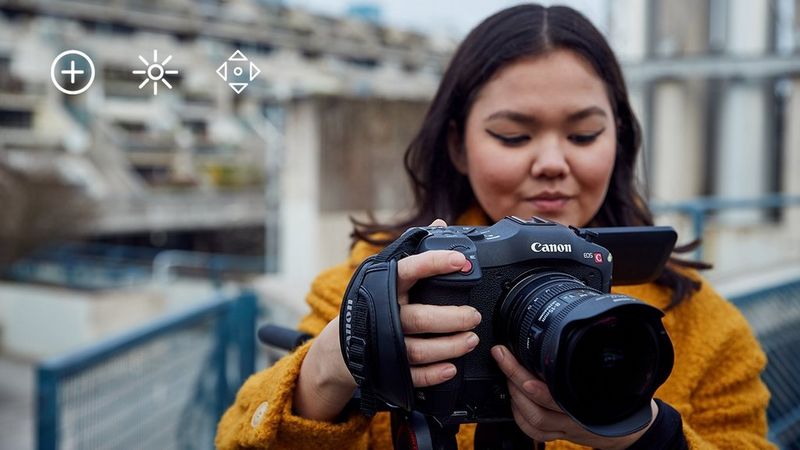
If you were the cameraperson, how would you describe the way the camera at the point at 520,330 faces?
facing the viewer and to the right of the viewer

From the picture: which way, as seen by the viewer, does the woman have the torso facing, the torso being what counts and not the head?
toward the camera

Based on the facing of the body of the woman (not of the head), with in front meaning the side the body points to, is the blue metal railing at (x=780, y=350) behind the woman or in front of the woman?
behind

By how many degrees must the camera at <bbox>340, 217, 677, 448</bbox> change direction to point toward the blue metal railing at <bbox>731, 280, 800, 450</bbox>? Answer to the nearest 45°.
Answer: approximately 90° to its left

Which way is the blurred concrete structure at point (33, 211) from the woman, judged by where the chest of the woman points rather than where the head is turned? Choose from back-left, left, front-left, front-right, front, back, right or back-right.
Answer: back-right

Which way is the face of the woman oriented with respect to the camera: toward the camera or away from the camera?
toward the camera
